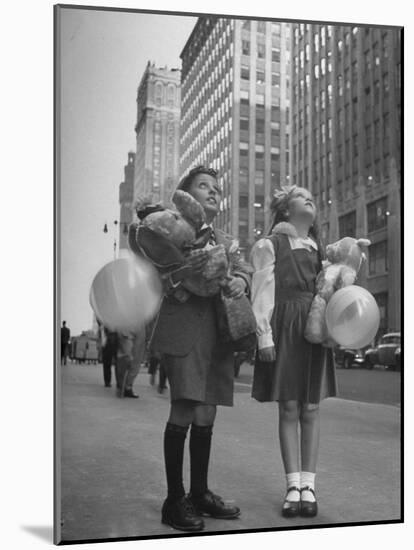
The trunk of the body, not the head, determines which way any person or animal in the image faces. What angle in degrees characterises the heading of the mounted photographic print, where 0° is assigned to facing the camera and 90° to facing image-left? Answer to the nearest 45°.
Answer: approximately 315°
